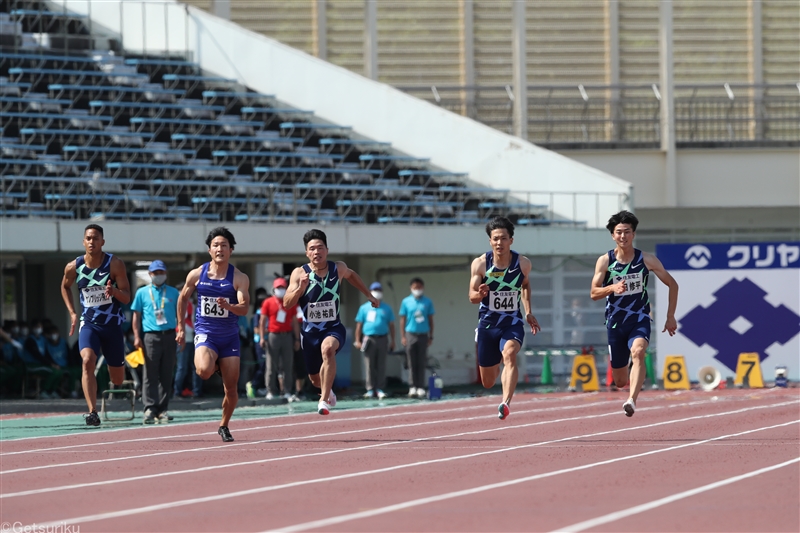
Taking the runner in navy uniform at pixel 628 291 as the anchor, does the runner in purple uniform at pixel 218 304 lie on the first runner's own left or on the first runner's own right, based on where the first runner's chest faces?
on the first runner's own right

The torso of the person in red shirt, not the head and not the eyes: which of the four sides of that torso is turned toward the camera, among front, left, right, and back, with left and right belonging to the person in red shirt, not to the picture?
front

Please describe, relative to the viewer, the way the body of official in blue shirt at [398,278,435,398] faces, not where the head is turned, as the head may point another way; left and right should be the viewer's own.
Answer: facing the viewer

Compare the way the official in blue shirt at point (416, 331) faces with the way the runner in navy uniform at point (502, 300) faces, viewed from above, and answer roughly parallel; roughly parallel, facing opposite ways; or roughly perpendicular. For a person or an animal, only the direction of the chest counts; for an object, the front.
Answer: roughly parallel

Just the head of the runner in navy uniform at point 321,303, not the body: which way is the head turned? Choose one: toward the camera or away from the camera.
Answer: toward the camera

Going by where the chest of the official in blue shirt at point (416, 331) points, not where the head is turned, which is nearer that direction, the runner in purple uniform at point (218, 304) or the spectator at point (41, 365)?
the runner in purple uniform

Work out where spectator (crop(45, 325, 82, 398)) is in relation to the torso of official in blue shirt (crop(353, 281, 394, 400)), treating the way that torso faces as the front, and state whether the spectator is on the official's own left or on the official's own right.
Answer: on the official's own right

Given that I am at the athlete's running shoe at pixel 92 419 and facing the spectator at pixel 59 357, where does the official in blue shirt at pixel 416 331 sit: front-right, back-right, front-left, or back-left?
front-right

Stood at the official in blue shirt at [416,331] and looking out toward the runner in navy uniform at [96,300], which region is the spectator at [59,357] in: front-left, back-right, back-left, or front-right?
front-right

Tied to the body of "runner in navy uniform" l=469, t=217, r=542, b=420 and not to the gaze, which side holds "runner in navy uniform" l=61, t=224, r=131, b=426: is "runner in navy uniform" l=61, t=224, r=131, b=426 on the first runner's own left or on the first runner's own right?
on the first runner's own right

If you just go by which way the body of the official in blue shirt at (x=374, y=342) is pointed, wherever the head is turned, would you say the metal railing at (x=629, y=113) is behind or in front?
behind

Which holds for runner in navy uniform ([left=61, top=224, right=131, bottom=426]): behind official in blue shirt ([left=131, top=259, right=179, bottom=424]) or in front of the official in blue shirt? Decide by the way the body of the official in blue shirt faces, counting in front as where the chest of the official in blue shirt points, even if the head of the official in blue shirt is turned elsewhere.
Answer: in front

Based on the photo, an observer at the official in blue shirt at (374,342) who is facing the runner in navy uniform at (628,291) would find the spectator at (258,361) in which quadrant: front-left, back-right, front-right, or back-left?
back-right

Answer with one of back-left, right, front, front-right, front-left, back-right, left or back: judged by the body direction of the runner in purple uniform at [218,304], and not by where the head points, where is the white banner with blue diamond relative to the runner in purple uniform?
back-left

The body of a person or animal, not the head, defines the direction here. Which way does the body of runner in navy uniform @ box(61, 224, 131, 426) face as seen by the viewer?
toward the camera
